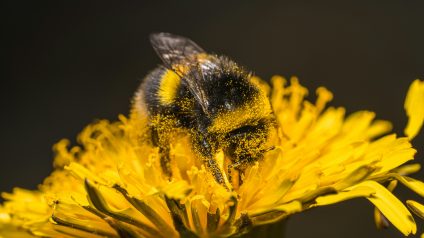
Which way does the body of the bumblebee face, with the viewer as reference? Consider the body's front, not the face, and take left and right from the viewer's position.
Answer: facing the viewer and to the right of the viewer
